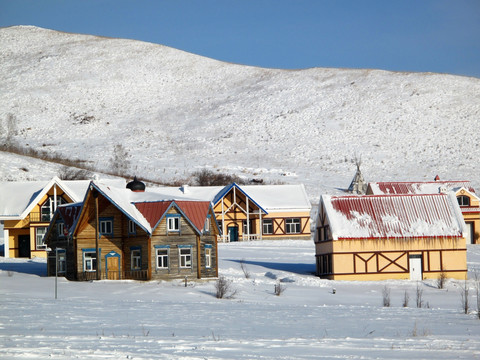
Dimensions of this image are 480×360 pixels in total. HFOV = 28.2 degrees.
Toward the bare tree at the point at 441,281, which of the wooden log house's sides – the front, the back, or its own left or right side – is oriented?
left

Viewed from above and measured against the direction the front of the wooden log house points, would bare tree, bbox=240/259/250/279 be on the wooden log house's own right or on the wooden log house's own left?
on the wooden log house's own left

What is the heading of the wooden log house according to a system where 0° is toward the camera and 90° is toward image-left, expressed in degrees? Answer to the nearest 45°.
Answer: approximately 0°
